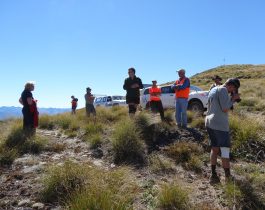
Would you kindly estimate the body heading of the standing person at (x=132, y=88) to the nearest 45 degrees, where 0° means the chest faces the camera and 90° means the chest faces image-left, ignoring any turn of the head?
approximately 0°

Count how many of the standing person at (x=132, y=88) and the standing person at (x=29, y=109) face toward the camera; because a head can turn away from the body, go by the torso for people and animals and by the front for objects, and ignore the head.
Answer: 1

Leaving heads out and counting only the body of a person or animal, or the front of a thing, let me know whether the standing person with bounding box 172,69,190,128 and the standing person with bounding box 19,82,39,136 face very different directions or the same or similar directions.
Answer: very different directions

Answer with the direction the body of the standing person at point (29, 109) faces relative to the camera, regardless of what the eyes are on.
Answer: to the viewer's right

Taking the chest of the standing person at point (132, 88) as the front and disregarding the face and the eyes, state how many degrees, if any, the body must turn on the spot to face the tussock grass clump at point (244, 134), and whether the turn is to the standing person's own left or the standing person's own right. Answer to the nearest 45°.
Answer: approximately 45° to the standing person's own left

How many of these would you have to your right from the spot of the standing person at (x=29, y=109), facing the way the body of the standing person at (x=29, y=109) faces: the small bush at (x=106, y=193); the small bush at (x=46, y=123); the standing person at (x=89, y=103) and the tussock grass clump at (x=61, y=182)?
2

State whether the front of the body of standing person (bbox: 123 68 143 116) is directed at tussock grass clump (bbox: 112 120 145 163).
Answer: yes

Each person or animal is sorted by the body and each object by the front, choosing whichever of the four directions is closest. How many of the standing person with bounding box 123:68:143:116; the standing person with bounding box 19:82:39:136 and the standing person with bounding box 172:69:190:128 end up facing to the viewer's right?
1

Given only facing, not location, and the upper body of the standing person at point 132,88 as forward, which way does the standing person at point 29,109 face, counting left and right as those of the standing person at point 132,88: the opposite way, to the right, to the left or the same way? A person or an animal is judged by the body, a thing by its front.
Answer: to the left

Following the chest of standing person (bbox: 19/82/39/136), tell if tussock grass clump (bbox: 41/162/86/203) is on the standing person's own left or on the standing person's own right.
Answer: on the standing person's own right

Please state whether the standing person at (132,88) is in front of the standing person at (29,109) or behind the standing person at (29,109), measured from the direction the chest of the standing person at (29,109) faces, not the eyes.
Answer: in front
